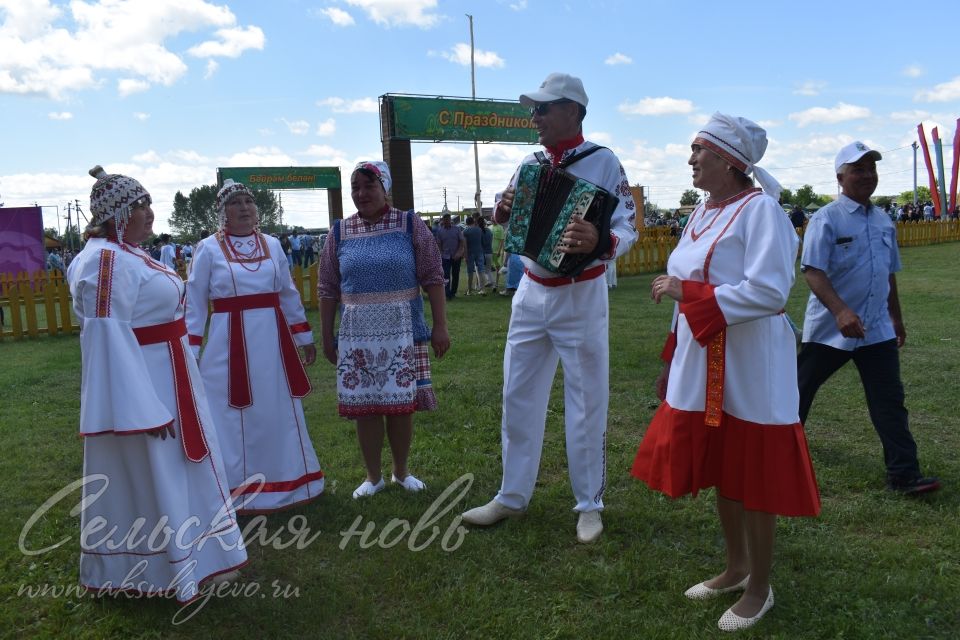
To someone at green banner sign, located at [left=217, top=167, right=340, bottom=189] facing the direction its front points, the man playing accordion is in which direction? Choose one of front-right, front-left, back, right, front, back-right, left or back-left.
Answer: front

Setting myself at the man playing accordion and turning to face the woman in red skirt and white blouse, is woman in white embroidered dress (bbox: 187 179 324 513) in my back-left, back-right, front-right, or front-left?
back-right

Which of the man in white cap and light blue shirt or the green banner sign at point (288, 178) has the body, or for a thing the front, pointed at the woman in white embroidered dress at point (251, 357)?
the green banner sign

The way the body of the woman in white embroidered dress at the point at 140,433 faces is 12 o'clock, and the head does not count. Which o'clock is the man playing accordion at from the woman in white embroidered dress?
The man playing accordion is roughly at 12 o'clock from the woman in white embroidered dress.

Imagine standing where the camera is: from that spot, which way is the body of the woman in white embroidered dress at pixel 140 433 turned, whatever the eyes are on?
to the viewer's right

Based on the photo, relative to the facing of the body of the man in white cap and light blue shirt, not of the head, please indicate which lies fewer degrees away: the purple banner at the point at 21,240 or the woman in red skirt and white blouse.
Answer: the woman in red skirt and white blouse

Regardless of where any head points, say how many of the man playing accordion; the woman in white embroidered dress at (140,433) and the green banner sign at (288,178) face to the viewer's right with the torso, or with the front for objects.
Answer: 1

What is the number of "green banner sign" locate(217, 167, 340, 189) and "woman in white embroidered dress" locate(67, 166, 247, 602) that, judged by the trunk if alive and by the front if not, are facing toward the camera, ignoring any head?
1

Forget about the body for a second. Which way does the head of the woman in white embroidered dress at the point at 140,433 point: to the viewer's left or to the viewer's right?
to the viewer's right

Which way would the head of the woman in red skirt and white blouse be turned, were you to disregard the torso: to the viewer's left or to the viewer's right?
to the viewer's left

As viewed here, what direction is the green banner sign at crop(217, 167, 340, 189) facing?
toward the camera

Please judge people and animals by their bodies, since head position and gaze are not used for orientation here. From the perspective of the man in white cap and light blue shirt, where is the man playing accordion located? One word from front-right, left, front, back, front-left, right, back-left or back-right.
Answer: right

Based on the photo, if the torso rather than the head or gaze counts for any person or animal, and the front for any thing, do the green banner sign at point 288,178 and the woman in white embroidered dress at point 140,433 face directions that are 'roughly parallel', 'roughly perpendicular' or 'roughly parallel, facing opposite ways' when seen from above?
roughly perpendicular
